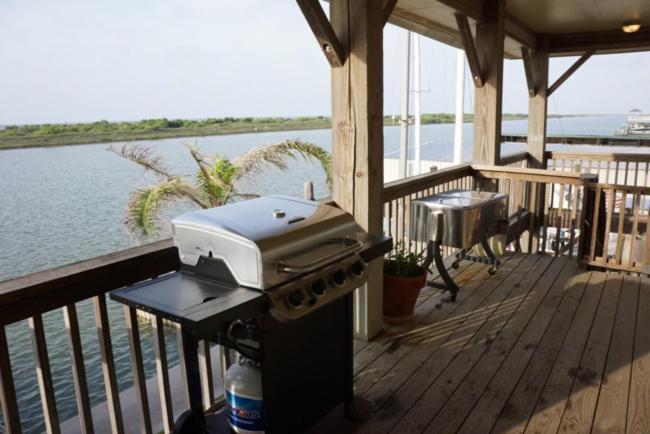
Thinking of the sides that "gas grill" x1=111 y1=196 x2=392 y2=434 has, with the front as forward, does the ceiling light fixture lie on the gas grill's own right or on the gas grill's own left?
on the gas grill's own left

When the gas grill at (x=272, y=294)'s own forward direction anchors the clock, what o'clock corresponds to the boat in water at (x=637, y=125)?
The boat in water is roughly at 9 o'clock from the gas grill.

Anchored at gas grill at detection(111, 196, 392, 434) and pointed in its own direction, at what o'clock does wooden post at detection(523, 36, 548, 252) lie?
The wooden post is roughly at 9 o'clock from the gas grill.

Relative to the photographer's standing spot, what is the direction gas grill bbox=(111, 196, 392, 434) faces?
facing the viewer and to the right of the viewer

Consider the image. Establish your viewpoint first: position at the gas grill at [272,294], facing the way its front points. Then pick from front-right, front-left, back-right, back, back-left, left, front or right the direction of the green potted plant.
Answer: left

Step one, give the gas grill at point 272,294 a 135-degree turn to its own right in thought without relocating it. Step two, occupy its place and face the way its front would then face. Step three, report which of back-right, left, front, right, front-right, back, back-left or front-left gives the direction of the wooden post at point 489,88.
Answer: back-right

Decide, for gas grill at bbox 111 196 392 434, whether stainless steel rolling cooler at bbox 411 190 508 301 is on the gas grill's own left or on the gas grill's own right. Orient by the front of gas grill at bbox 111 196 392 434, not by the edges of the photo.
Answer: on the gas grill's own left
